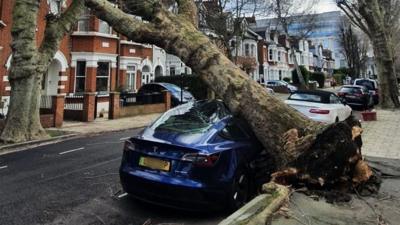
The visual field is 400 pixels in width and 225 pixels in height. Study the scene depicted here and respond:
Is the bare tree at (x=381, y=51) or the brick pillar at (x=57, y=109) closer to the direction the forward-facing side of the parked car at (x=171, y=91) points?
the bare tree

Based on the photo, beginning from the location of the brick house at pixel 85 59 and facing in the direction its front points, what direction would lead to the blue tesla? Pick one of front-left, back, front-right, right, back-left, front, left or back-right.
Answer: front-right

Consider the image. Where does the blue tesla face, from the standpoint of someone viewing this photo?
facing away from the viewer and to the right of the viewer

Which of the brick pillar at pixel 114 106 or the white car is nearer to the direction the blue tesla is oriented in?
the white car

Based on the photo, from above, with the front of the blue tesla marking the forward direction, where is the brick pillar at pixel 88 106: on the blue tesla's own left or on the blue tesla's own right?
on the blue tesla's own left

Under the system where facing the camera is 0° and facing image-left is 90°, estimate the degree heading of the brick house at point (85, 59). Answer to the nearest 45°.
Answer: approximately 315°

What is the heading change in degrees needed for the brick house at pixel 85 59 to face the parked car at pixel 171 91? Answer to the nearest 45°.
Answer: approximately 45° to its left

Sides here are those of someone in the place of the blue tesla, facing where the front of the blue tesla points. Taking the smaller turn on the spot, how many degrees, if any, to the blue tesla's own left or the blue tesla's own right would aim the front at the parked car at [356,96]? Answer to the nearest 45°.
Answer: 0° — it already faces it

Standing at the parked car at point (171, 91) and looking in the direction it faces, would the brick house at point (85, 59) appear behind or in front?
behind

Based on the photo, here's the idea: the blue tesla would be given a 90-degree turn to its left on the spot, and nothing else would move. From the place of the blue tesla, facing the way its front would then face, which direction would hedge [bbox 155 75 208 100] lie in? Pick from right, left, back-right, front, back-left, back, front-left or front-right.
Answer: front-right

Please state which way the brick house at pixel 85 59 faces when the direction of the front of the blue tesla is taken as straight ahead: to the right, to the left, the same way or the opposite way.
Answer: to the right

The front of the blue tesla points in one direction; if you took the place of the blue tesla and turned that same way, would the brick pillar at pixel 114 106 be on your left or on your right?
on your left
